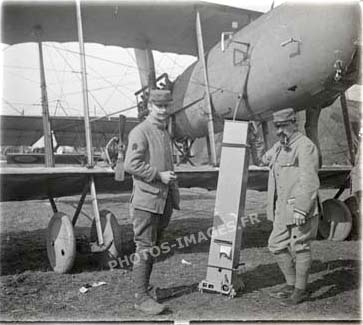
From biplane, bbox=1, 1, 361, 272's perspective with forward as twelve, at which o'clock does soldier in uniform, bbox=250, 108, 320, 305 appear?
The soldier in uniform is roughly at 1 o'clock from the biplane.

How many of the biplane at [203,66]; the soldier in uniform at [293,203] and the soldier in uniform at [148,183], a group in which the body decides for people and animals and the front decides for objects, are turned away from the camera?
0

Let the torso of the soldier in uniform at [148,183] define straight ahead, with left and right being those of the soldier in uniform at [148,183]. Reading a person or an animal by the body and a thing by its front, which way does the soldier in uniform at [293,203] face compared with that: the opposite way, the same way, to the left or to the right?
to the right

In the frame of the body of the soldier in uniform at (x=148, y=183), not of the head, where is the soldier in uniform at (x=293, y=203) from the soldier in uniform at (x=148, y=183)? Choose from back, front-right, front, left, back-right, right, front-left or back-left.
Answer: front-left

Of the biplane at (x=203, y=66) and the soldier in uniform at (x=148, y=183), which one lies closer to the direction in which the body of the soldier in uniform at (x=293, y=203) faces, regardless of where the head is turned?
the soldier in uniform

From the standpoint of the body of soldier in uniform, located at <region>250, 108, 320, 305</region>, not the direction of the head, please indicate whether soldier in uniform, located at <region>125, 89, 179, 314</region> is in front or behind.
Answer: in front

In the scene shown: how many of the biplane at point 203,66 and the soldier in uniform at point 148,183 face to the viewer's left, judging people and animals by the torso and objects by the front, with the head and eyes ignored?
0

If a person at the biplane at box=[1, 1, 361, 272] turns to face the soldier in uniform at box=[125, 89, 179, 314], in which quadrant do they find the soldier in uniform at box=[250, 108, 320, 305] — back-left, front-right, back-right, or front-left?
front-left

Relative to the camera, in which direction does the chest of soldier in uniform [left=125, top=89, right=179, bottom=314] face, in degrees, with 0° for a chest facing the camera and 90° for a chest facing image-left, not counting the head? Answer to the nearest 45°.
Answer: approximately 315°

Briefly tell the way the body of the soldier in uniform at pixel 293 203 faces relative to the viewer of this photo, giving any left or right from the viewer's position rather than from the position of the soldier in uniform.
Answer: facing the viewer and to the left of the viewer
